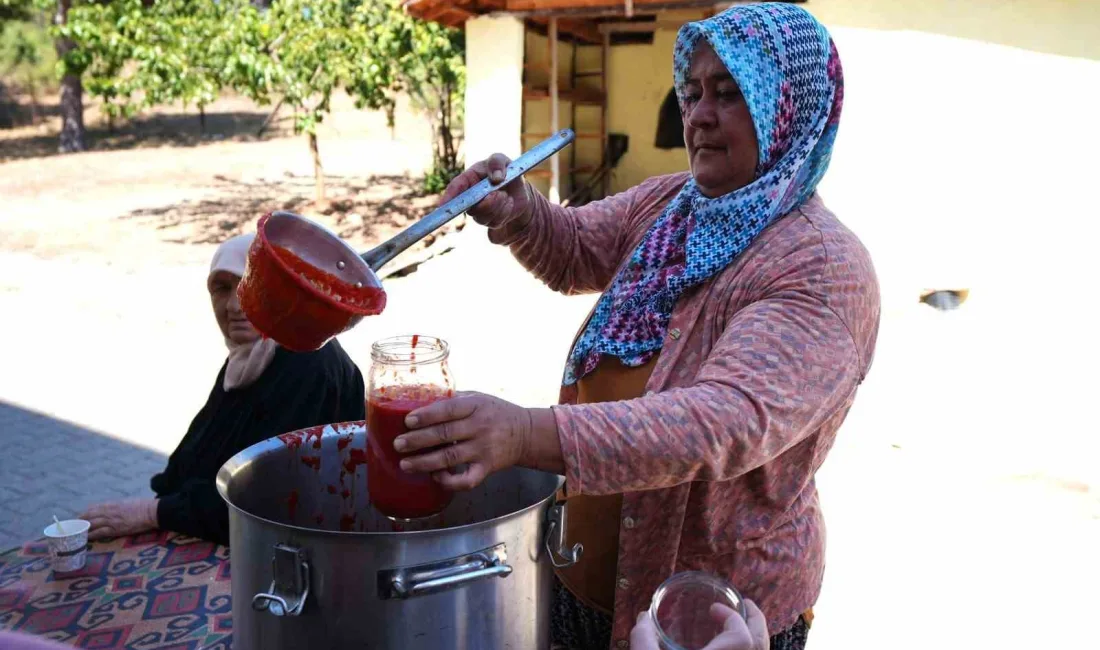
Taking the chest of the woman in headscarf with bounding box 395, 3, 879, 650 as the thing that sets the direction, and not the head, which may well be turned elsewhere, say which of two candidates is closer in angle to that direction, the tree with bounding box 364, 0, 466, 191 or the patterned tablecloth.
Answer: the patterned tablecloth

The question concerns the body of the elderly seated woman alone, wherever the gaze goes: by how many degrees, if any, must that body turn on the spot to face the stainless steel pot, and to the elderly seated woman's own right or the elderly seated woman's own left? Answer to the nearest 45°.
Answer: approximately 45° to the elderly seated woman's own left

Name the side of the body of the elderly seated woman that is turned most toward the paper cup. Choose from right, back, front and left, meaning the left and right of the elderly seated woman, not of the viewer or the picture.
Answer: front

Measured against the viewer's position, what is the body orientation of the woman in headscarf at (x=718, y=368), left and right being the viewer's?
facing the viewer and to the left of the viewer

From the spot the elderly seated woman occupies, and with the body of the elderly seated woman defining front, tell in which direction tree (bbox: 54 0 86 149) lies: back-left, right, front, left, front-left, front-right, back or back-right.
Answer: back-right

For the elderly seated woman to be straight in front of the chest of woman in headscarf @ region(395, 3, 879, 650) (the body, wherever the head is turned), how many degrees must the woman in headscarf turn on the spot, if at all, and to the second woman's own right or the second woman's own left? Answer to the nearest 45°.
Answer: approximately 90° to the second woman's own right

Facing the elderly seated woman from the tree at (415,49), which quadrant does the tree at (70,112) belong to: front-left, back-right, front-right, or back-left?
back-right

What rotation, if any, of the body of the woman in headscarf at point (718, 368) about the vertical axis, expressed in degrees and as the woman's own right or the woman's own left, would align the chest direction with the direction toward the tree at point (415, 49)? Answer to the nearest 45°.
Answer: approximately 135° to the woman's own right
